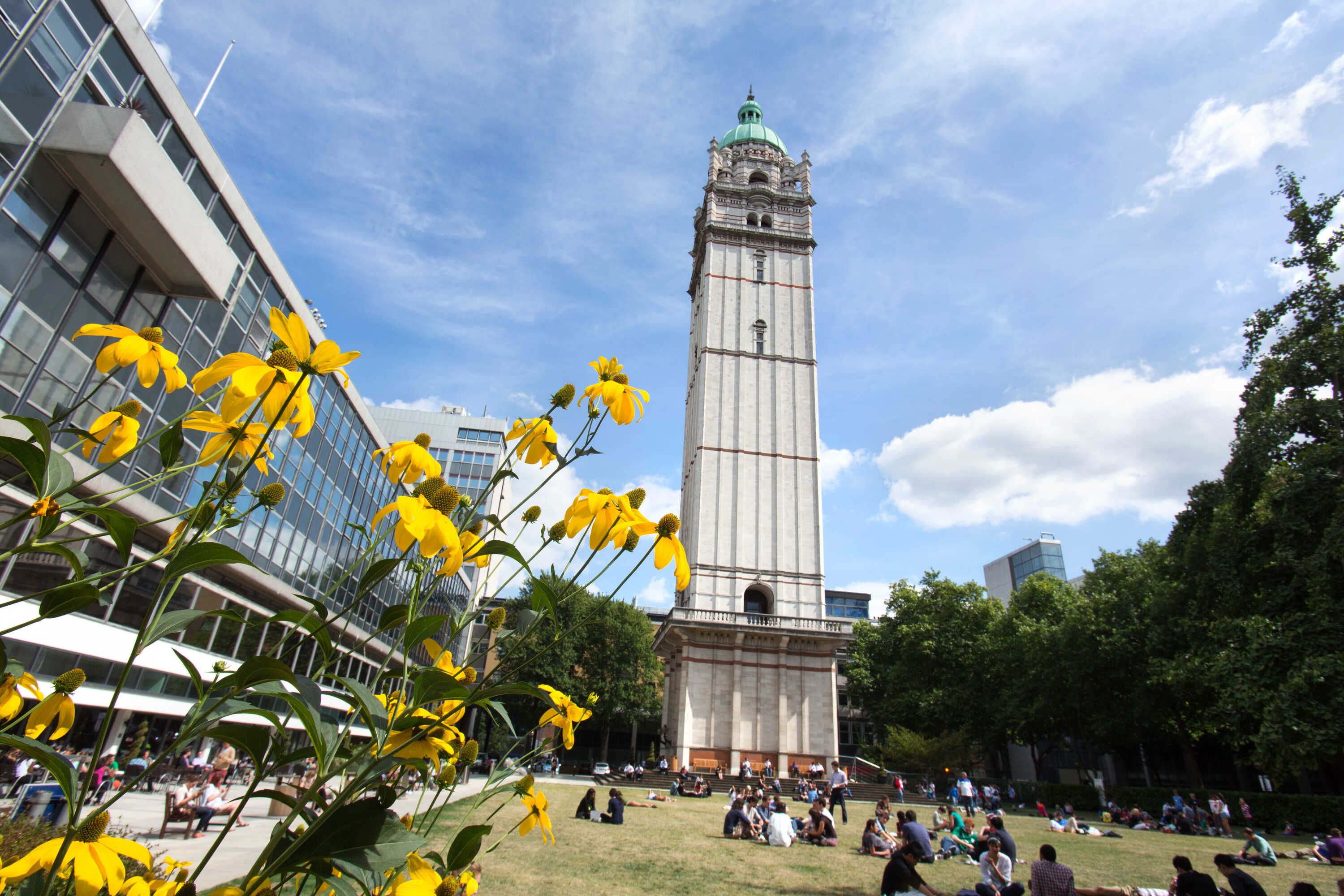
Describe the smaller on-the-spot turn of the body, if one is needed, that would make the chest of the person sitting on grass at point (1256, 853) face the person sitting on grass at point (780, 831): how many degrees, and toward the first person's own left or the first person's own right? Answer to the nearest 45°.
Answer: approximately 45° to the first person's own left

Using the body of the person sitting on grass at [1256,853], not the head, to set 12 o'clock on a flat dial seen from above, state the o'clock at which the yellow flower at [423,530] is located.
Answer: The yellow flower is roughly at 9 o'clock from the person sitting on grass.

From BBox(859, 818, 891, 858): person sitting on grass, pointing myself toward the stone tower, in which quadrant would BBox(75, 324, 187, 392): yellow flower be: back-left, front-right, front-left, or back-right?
back-left

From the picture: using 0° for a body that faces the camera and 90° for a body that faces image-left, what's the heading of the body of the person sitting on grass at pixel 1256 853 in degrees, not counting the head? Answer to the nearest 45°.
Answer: approximately 90°

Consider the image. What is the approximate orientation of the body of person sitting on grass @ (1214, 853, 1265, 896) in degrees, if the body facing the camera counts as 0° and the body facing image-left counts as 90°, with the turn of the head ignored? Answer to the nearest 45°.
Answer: approximately 90°

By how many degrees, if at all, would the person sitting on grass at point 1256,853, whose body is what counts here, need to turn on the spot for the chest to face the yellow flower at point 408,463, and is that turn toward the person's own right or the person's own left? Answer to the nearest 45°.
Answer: approximately 90° to the person's own left

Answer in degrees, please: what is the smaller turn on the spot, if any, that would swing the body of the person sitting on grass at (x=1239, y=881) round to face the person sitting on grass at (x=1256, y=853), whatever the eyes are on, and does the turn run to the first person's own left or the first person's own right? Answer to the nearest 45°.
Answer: approximately 90° to the first person's own right

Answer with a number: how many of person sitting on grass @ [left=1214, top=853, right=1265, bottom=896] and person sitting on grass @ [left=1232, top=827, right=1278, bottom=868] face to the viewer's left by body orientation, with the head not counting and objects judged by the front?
2

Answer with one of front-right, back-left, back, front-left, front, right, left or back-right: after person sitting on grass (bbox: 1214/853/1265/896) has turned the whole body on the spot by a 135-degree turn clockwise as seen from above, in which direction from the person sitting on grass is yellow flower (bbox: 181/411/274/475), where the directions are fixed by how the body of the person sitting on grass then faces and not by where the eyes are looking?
back-right

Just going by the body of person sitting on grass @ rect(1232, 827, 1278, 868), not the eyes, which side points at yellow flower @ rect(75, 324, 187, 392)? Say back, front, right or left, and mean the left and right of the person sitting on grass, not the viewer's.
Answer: left
